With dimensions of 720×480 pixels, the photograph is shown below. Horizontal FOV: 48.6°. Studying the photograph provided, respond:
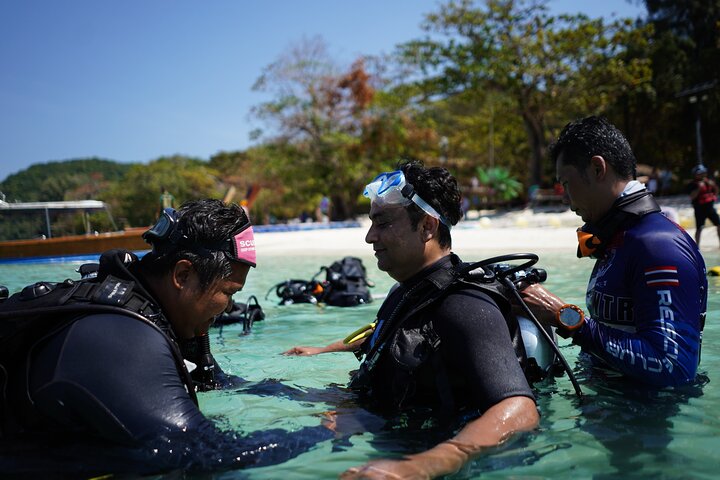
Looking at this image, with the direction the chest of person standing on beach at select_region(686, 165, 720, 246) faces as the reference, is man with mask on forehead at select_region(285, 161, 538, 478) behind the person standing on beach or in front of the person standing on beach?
in front

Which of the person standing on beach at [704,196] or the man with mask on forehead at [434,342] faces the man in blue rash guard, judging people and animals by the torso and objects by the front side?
the person standing on beach

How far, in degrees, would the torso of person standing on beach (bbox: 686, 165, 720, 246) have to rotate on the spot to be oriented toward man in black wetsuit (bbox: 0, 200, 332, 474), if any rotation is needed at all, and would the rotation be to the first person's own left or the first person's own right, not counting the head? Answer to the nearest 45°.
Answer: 0° — they already face them

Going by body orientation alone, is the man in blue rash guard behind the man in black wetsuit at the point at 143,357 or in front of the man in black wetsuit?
in front

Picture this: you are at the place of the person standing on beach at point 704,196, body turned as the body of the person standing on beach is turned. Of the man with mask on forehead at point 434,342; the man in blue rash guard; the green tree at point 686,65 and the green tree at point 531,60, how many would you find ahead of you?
2

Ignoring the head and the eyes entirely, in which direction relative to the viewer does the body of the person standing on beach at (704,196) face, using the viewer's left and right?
facing the viewer

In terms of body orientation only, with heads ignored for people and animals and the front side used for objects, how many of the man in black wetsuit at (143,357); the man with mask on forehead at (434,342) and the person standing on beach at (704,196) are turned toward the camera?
1

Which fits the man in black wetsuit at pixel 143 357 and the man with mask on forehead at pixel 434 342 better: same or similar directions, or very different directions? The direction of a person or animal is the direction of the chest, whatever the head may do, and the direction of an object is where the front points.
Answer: very different directions

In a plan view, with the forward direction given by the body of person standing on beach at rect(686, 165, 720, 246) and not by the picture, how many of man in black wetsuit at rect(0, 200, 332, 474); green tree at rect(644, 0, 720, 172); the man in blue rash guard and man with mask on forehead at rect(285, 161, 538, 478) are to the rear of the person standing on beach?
1

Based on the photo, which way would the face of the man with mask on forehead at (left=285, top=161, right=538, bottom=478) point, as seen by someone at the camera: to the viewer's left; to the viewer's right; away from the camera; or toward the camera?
to the viewer's left

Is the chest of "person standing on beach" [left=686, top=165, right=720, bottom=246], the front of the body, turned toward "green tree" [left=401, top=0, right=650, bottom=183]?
no

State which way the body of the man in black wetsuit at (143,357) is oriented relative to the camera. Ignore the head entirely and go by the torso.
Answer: to the viewer's right

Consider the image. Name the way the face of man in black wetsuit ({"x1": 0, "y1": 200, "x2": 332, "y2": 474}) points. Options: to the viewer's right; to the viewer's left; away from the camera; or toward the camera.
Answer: to the viewer's right

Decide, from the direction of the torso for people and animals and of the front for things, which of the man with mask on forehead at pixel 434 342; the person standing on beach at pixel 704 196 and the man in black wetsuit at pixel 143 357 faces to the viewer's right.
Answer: the man in black wetsuit

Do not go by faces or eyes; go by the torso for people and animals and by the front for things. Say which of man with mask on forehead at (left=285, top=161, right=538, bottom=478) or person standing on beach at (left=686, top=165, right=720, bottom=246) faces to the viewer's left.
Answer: the man with mask on forehead

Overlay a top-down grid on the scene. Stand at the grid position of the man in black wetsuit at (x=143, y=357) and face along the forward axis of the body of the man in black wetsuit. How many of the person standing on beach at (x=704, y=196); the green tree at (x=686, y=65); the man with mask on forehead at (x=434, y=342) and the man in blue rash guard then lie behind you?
0

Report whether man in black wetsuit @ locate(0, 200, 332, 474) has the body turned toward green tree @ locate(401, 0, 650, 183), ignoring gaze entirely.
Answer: no

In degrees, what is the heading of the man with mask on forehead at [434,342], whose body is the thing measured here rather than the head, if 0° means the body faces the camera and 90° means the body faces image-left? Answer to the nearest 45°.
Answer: approximately 90°

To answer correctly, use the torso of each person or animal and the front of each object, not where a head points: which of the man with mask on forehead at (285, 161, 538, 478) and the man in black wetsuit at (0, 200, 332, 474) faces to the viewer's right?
the man in black wetsuit

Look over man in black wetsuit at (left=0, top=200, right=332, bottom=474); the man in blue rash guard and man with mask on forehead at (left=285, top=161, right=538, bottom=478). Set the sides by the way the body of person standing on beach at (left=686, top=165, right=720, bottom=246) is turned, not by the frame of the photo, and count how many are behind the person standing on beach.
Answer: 0
